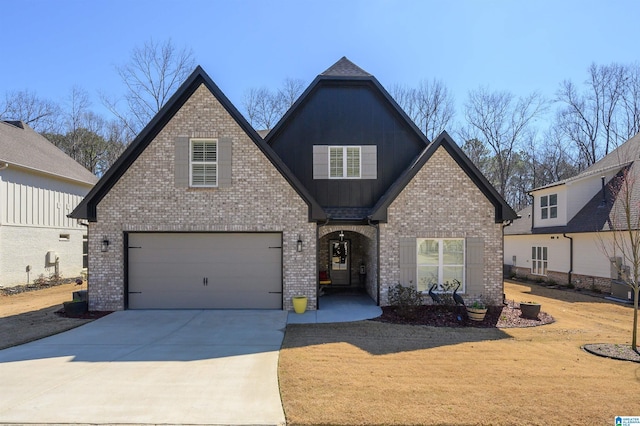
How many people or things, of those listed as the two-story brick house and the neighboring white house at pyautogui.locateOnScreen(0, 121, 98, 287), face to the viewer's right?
0

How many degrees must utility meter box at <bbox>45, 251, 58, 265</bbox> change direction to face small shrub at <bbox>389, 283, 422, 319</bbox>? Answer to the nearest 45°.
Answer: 0° — it already faces it

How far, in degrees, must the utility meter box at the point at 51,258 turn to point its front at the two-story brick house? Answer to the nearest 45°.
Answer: approximately 45° to its right

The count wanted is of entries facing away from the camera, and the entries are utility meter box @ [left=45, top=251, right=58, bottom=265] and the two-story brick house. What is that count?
0

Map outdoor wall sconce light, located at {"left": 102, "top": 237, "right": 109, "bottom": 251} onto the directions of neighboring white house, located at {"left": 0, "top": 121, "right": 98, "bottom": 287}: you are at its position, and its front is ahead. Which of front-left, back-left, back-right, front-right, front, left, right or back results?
front-left

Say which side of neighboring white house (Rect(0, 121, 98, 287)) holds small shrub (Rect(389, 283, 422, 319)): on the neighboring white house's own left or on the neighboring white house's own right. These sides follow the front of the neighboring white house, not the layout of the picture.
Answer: on the neighboring white house's own left

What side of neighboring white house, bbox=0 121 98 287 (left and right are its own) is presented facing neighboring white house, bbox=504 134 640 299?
left

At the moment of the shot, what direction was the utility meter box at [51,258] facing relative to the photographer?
facing the viewer and to the right of the viewer
